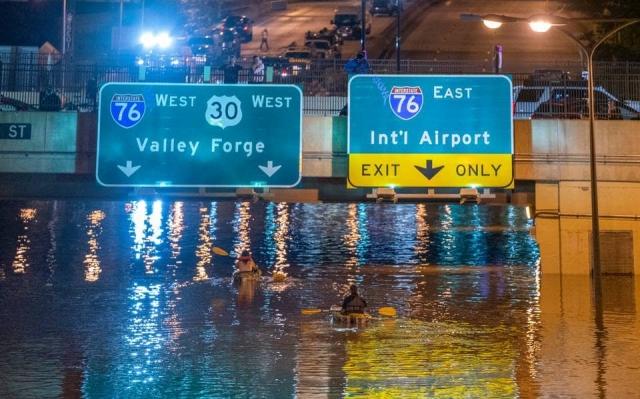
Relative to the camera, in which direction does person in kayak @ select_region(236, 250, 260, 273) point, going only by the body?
away from the camera

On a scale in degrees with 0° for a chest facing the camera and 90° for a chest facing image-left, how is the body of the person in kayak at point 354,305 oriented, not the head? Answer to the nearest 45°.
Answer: approximately 180°

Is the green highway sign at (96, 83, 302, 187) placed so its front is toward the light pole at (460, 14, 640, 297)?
no

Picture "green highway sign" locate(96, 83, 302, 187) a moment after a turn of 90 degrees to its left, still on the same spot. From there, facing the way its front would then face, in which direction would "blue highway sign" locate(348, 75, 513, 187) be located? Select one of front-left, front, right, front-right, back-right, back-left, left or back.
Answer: front

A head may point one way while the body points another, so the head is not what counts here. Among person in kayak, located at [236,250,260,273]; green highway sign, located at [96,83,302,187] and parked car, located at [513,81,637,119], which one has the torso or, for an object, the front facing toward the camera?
the green highway sign

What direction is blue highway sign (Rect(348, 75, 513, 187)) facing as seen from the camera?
toward the camera

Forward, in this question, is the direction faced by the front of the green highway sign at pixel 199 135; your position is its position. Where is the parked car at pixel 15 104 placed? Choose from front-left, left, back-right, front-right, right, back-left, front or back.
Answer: back-right

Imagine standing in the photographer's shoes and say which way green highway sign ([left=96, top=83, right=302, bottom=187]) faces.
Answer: facing the viewer
